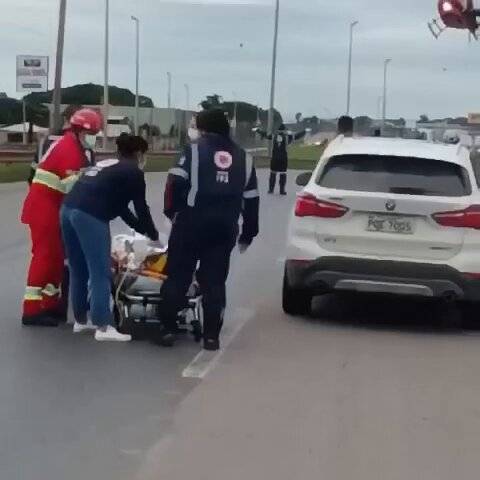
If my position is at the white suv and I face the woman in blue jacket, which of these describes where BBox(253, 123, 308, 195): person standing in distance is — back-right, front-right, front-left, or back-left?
back-right

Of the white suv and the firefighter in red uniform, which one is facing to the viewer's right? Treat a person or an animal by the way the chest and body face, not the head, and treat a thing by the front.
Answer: the firefighter in red uniform

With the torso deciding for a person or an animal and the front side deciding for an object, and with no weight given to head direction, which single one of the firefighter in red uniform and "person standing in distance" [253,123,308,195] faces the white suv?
the firefighter in red uniform

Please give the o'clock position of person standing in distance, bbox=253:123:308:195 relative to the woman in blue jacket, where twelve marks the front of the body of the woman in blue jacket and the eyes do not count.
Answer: The person standing in distance is roughly at 11 o'clock from the woman in blue jacket.

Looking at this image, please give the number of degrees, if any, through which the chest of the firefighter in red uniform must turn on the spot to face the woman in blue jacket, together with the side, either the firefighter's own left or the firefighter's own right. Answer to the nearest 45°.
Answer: approximately 45° to the firefighter's own right

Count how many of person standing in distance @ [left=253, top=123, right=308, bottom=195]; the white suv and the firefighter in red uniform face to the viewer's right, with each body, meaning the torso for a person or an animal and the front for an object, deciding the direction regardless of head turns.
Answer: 1

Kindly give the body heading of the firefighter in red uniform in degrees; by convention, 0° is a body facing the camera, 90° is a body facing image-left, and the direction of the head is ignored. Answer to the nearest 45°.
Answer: approximately 270°

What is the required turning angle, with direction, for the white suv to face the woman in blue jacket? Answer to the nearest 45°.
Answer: approximately 135° to its left

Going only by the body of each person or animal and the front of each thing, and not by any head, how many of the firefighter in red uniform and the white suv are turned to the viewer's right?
1

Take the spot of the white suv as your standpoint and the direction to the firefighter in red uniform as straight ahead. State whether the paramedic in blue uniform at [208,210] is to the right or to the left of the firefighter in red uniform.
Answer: left

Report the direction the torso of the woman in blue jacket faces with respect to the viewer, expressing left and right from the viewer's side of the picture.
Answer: facing away from the viewer and to the right of the viewer

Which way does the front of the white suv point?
away from the camera

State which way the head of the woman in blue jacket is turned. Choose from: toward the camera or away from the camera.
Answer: away from the camera

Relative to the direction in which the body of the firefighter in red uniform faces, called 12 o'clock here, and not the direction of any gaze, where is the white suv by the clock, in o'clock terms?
The white suv is roughly at 12 o'clock from the firefighter in red uniform.
